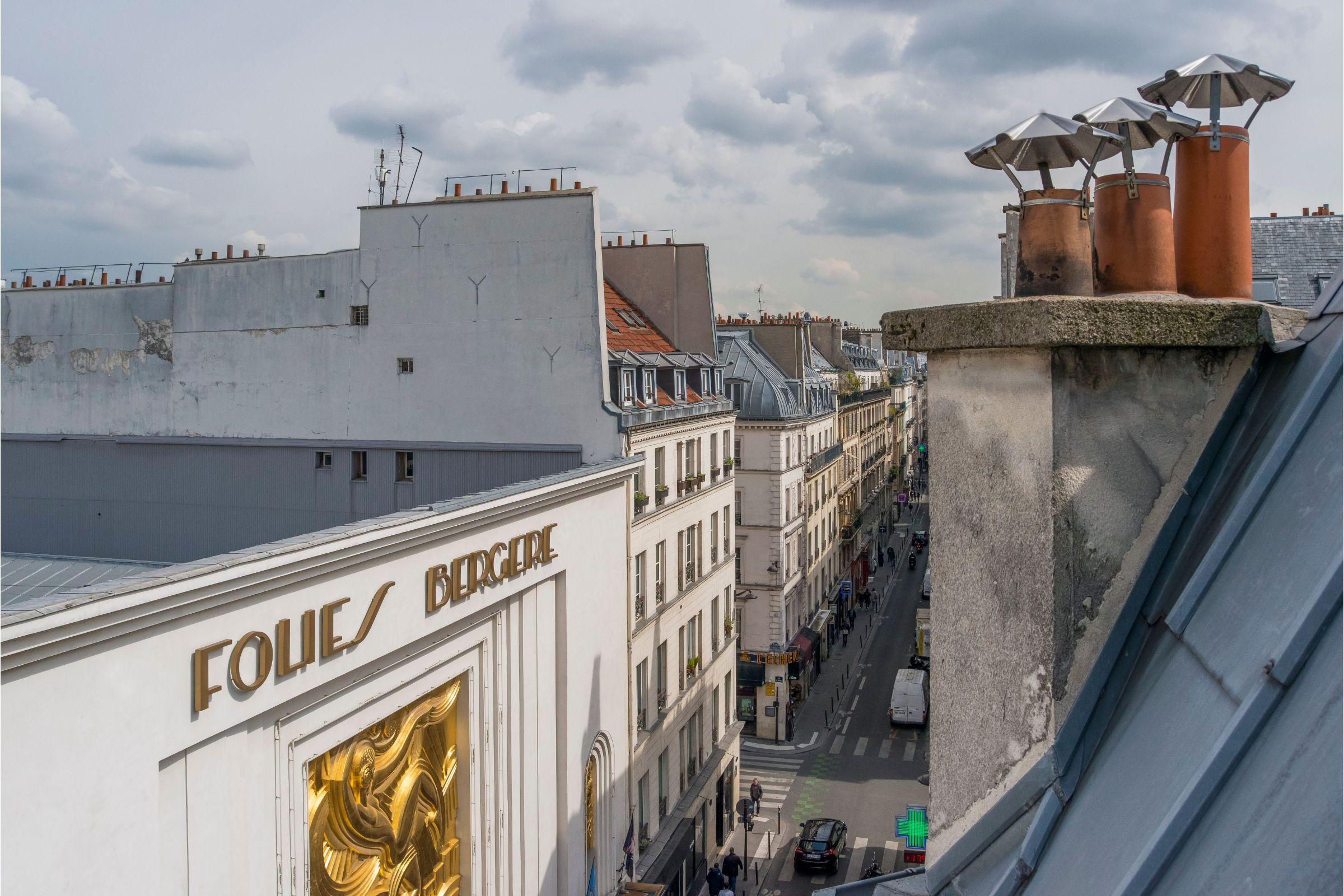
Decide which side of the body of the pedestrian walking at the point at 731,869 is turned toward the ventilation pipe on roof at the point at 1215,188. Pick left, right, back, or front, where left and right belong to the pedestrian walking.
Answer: back

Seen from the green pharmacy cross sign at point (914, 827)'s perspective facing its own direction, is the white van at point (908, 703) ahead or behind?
behind

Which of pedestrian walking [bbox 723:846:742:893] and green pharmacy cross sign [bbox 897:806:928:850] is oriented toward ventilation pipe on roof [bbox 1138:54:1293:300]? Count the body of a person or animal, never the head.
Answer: the green pharmacy cross sign

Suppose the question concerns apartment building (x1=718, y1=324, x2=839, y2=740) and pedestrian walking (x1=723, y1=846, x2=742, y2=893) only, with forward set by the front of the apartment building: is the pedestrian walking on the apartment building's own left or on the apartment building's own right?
on the apartment building's own right

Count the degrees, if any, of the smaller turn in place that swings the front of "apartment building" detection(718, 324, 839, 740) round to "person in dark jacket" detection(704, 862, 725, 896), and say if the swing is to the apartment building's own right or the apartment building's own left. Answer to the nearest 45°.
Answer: approximately 45° to the apartment building's own right

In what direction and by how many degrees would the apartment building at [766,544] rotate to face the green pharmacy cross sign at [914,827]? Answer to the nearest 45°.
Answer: approximately 45° to its right

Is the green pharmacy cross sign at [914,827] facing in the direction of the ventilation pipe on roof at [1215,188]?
yes

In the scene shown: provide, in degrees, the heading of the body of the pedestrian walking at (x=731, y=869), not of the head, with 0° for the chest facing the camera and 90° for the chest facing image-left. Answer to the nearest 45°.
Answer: approximately 180°
